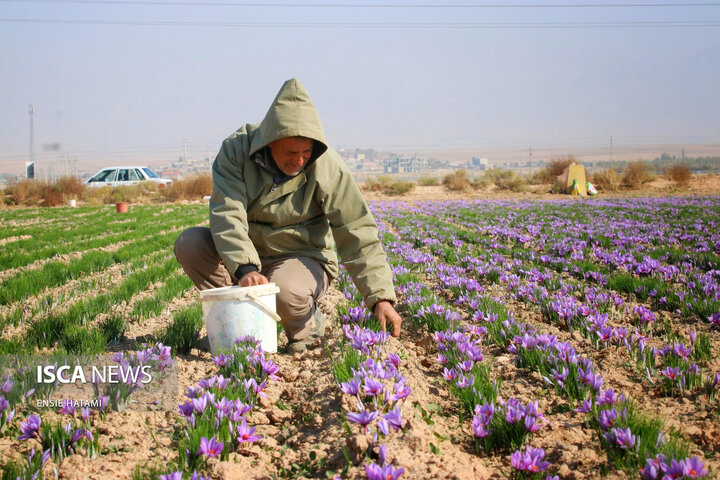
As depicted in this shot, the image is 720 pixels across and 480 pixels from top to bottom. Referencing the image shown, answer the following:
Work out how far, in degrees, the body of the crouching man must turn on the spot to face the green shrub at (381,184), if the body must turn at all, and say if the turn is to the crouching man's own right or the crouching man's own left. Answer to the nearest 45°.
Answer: approximately 180°

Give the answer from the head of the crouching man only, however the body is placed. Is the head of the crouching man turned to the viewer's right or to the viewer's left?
to the viewer's right

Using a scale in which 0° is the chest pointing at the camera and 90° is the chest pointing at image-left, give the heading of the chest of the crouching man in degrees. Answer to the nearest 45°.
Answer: approximately 0°

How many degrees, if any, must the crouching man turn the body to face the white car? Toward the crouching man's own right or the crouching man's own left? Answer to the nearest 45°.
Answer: approximately 180°

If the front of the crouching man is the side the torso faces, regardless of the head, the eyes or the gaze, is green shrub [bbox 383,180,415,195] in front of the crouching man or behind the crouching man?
behind

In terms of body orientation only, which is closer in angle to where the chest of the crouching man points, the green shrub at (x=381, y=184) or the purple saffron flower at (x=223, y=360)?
the purple saffron flower

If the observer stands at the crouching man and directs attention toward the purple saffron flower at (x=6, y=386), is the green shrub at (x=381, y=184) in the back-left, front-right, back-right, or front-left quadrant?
back-right
